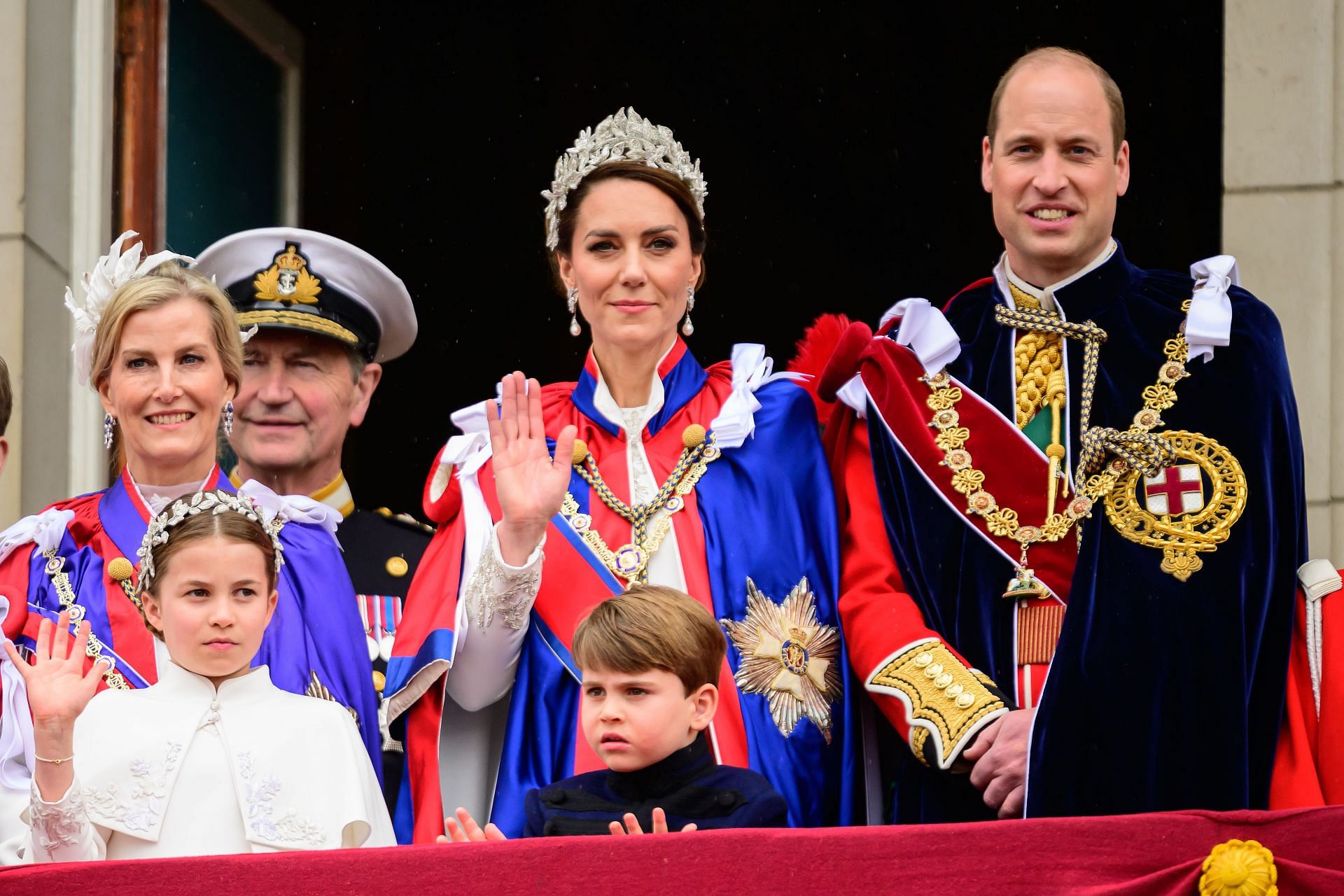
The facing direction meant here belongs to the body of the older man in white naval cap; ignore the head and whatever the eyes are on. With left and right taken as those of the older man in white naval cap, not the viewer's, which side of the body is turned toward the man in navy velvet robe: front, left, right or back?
left

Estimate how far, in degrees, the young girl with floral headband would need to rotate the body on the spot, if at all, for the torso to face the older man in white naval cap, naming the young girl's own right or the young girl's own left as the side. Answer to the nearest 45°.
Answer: approximately 180°

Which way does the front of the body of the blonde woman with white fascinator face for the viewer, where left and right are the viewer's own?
facing the viewer

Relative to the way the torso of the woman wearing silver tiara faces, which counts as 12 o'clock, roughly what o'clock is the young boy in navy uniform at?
The young boy in navy uniform is roughly at 12 o'clock from the woman wearing silver tiara.

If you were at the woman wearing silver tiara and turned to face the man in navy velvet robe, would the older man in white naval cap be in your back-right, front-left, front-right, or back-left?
back-left

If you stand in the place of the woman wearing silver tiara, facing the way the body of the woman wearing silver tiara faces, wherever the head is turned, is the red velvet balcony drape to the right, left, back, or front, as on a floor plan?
front

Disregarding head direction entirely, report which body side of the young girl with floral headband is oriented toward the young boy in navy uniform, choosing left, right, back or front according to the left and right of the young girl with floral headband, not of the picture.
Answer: left

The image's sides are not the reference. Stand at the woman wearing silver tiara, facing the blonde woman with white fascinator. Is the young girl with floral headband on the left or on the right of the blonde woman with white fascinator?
left

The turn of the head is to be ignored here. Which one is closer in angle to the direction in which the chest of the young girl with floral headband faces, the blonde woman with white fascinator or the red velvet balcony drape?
the red velvet balcony drape

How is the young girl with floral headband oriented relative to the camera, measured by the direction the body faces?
toward the camera

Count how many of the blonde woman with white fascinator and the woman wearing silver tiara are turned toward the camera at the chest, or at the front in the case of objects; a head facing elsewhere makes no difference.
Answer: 2

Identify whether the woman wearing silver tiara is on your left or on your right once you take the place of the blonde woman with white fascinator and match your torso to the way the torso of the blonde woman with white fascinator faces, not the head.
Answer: on your left

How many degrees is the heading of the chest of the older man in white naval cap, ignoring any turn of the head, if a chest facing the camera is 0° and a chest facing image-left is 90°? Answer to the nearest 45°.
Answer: approximately 45°

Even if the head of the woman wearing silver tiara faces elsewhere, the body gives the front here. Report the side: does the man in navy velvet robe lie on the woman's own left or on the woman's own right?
on the woman's own left
